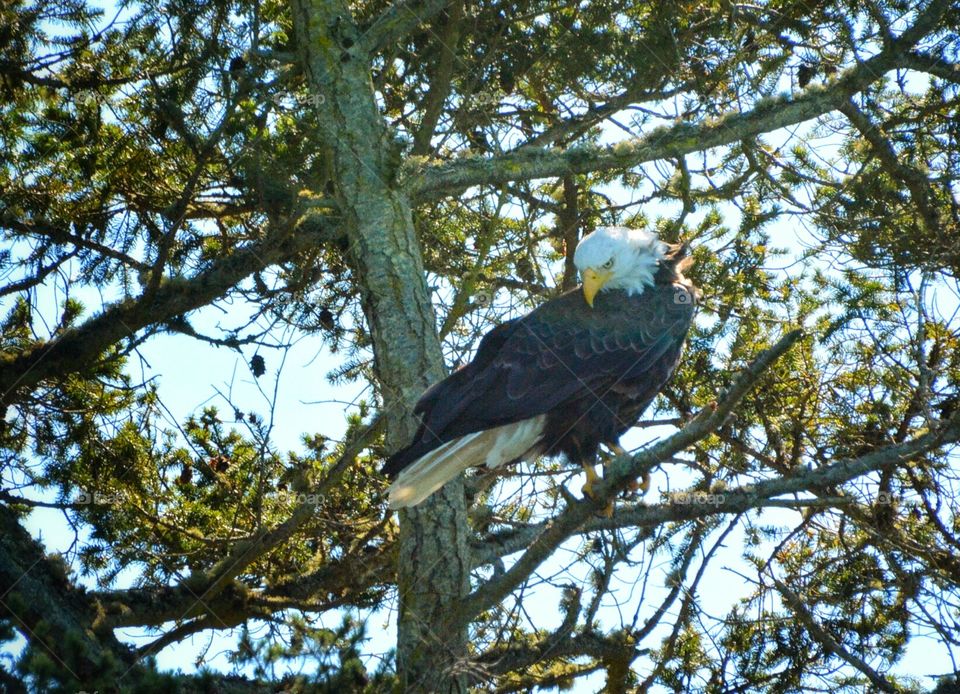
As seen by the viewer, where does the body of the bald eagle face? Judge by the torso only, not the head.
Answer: to the viewer's right
